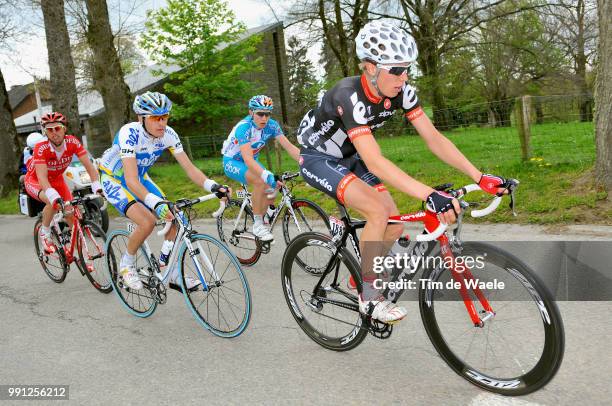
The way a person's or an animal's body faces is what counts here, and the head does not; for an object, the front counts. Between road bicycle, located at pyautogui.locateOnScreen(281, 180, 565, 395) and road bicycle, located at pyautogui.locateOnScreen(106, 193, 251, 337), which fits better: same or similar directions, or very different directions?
same or similar directions

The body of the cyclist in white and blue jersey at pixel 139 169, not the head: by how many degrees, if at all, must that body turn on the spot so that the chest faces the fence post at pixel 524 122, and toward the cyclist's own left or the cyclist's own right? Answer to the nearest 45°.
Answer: approximately 90° to the cyclist's own left

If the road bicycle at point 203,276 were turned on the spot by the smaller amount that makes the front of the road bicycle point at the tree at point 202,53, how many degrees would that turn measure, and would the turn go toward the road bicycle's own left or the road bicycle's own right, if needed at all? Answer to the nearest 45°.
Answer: approximately 135° to the road bicycle's own left

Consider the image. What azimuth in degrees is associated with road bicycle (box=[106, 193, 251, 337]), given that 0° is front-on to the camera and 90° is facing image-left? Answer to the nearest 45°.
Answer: approximately 315°

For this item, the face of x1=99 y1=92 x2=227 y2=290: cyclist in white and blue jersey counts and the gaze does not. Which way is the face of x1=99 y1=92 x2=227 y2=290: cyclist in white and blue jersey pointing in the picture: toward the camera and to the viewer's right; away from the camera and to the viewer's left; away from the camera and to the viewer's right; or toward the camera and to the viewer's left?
toward the camera and to the viewer's right

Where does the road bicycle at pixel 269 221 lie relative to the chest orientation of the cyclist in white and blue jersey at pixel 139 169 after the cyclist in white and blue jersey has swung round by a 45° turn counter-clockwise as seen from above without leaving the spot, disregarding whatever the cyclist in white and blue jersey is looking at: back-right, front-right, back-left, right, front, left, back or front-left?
front-left

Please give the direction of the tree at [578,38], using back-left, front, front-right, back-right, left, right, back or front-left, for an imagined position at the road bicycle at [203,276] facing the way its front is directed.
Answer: left

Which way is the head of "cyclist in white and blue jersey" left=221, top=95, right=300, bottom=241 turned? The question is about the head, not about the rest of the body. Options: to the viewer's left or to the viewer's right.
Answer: to the viewer's right

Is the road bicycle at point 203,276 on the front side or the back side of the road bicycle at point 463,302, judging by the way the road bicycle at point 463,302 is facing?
on the back side

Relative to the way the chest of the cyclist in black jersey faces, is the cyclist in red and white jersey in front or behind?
behind

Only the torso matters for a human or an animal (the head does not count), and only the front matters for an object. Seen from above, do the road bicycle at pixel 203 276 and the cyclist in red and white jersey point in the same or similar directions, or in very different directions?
same or similar directions

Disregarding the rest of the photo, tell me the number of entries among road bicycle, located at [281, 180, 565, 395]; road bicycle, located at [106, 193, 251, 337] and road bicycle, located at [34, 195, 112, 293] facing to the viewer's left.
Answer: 0

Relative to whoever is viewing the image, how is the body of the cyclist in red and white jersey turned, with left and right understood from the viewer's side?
facing the viewer and to the right of the viewer

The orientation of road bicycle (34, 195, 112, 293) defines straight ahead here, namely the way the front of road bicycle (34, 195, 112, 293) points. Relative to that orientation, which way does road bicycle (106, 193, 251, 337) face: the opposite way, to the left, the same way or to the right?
the same way

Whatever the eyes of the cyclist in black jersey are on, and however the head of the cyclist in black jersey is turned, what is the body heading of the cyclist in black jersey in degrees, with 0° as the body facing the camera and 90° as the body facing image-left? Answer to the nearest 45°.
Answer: approximately 315°

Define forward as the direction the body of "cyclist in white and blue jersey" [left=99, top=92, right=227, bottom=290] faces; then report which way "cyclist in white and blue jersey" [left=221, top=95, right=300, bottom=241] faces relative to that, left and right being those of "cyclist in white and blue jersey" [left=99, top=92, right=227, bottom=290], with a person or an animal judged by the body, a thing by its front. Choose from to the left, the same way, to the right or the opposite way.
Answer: the same way
